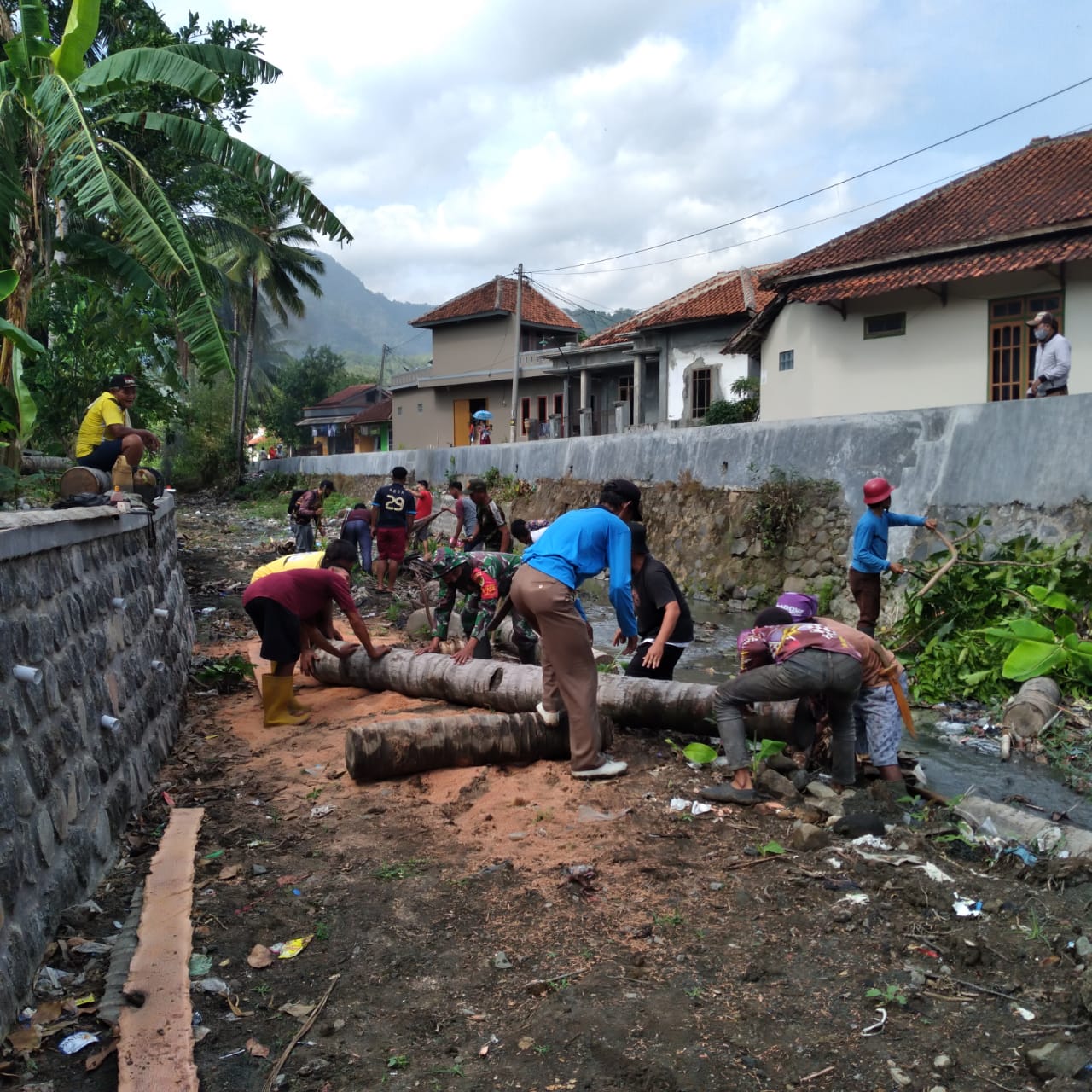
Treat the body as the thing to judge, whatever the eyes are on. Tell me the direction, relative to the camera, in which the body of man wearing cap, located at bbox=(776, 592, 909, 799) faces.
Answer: to the viewer's left

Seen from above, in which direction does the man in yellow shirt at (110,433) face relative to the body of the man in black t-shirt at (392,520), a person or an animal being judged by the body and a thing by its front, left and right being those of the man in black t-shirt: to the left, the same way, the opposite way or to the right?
to the right

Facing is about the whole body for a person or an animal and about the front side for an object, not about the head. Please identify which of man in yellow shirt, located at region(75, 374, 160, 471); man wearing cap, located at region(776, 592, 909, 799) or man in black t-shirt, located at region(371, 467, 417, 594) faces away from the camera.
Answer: the man in black t-shirt

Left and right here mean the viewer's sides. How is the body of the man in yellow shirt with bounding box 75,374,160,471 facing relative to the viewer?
facing to the right of the viewer

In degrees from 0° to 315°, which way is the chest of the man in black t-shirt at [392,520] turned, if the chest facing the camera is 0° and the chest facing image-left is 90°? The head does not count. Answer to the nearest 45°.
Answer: approximately 180°

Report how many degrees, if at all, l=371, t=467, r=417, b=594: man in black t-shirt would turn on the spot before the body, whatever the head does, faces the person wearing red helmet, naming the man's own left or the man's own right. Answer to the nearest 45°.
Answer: approximately 135° to the man's own right

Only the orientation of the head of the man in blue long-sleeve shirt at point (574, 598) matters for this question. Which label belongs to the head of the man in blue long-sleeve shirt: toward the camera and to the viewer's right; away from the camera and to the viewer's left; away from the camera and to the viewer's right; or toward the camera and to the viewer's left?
away from the camera and to the viewer's right

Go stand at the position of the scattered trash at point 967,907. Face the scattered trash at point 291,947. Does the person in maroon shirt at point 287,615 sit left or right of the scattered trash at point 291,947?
right

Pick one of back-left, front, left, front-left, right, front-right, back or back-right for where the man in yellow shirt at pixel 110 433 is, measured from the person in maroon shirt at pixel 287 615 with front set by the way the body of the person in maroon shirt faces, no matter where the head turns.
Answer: back-left

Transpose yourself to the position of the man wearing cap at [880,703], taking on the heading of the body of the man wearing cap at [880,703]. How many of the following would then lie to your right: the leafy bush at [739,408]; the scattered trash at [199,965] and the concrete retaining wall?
2

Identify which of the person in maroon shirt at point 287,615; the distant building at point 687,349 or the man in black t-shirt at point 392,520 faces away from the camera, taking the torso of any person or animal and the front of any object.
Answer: the man in black t-shirt

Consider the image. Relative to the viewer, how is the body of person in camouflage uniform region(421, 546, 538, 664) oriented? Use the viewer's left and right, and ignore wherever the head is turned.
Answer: facing the viewer and to the left of the viewer

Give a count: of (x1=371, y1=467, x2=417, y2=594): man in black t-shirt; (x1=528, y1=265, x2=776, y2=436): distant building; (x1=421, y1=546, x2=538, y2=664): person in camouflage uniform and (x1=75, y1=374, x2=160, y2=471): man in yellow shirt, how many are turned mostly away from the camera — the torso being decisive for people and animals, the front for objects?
1

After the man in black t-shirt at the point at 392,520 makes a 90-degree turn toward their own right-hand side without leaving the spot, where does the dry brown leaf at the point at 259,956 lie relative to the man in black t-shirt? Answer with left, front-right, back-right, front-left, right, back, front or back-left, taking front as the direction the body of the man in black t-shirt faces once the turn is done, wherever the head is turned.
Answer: right

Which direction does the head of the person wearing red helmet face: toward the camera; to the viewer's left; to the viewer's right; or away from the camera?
to the viewer's right

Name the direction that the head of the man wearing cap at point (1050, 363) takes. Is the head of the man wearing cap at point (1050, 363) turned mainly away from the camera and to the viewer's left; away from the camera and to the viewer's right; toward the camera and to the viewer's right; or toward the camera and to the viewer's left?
toward the camera and to the viewer's left

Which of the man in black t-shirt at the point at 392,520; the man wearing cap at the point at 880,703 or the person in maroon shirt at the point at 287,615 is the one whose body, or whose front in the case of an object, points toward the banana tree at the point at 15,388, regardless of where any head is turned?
the man wearing cap
